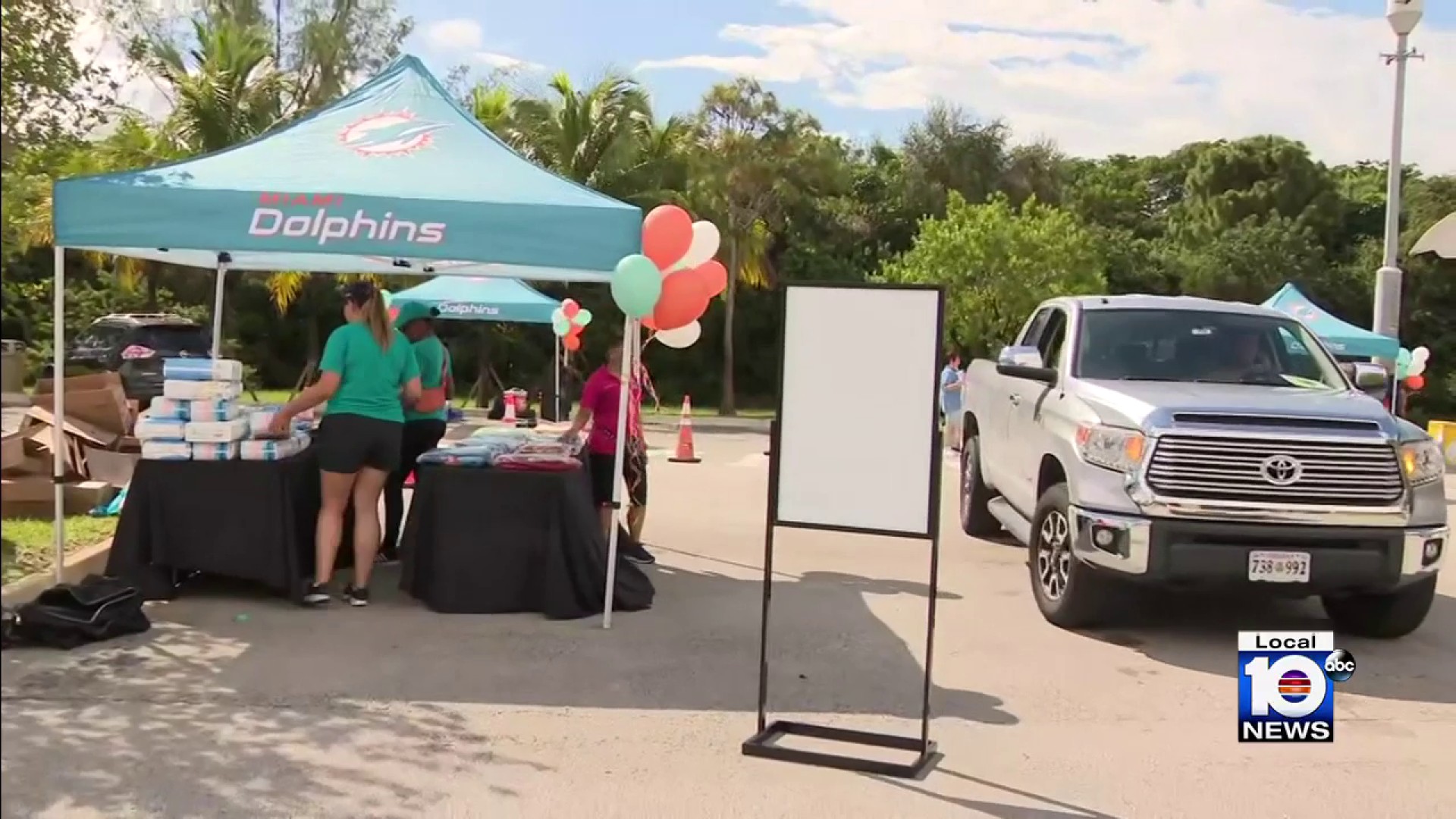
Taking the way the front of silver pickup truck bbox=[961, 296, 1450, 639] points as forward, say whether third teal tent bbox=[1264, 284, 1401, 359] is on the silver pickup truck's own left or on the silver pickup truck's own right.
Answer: on the silver pickup truck's own left

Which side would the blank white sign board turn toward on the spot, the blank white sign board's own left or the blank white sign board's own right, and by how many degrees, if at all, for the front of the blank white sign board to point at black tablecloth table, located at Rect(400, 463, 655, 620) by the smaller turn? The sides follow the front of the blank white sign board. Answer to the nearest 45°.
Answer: approximately 135° to the blank white sign board's own right

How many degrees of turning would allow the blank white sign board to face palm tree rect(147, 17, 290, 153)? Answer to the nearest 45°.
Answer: approximately 135° to its right

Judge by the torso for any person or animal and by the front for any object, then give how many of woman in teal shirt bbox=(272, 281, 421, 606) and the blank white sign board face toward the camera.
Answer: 1

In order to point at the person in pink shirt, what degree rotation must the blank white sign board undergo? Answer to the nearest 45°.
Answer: approximately 135° to its right

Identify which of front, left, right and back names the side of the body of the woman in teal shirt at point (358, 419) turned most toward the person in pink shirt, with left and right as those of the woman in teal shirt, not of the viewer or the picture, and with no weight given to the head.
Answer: right

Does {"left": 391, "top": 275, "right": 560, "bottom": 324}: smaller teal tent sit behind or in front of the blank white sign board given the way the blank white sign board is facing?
behind

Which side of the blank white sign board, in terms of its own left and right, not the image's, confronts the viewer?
front

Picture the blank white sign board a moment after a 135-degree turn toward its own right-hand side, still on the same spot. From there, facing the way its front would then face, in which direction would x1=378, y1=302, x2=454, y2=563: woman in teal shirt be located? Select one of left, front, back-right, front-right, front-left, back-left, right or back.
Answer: front

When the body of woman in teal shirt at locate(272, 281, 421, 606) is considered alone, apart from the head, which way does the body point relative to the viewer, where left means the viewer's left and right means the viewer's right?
facing away from the viewer and to the left of the viewer

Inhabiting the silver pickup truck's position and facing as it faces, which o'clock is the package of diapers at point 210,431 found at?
The package of diapers is roughly at 2 o'clock from the silver pickup truck.

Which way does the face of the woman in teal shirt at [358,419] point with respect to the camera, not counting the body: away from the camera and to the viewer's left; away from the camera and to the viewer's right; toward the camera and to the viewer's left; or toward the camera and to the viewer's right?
away from the camera and to the viewer's left
